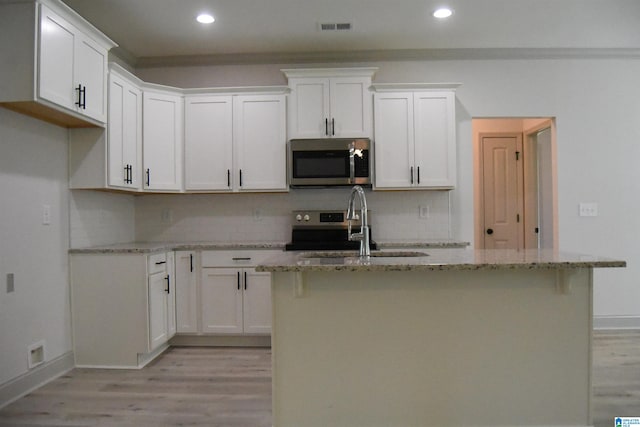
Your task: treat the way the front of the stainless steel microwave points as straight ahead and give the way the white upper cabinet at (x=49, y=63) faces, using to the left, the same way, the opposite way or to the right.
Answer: to the left

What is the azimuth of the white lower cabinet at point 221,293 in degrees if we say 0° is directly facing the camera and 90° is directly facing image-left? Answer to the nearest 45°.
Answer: approximately 0°

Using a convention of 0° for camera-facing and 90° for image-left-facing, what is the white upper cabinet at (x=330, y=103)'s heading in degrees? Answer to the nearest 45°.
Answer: approximately 0°

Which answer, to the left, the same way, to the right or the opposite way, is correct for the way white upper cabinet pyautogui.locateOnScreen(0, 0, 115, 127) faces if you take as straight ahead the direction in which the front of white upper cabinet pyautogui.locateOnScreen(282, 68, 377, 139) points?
to the left

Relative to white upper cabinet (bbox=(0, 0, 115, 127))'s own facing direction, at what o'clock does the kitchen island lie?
The kitchen island is roughly at 12 o'clock from the white upper cabinet.
